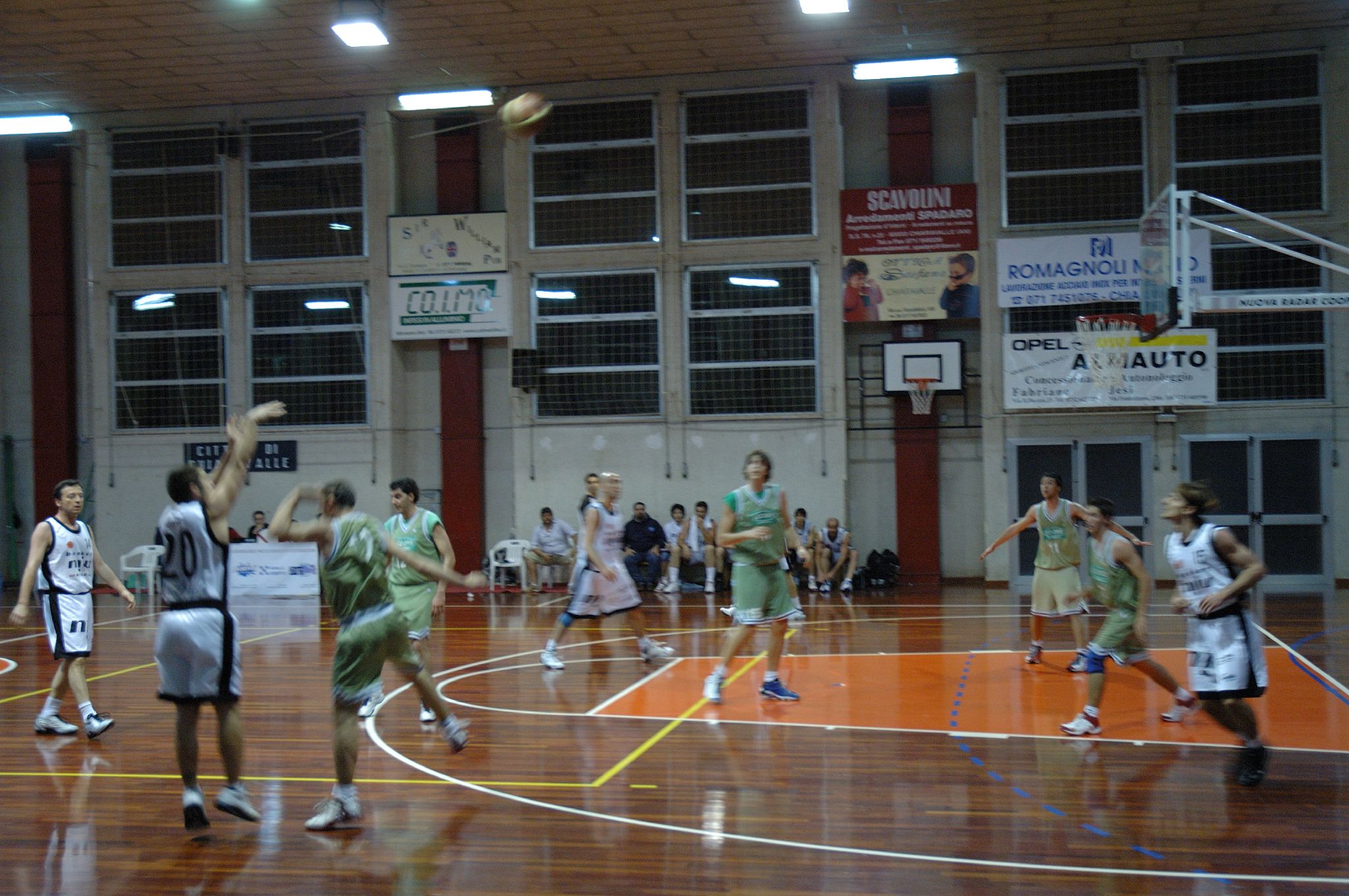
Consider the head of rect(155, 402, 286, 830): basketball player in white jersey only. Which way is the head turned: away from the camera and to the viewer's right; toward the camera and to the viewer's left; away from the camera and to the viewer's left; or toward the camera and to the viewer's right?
away from the camera and to the viewer's right

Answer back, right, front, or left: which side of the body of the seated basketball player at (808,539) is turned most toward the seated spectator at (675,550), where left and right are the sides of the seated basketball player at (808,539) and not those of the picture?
right

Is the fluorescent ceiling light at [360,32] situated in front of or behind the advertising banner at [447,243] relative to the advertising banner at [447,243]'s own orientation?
in front

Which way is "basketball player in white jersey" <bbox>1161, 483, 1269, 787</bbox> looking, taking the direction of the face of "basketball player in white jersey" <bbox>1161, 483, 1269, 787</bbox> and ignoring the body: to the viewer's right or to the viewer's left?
to the viewer's left

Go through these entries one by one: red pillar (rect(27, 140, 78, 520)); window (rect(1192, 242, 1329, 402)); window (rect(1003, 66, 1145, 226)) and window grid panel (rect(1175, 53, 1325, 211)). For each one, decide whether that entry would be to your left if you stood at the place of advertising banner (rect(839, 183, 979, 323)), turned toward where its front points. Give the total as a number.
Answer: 3

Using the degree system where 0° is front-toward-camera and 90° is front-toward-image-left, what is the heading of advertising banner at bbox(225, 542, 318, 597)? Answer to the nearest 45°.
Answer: approximately 0°

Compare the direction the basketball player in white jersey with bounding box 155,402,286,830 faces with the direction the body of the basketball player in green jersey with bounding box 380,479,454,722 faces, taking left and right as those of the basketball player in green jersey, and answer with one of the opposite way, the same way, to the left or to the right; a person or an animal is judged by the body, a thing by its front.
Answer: the opposite way

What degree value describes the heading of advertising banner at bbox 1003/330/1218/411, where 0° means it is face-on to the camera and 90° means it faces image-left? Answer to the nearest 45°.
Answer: approximately 0°

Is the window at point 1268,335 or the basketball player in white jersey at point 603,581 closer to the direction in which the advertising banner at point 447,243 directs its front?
the basketball player in white jersey

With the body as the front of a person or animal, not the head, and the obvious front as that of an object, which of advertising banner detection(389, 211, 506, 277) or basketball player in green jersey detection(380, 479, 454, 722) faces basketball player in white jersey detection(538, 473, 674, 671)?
the advertising banner
